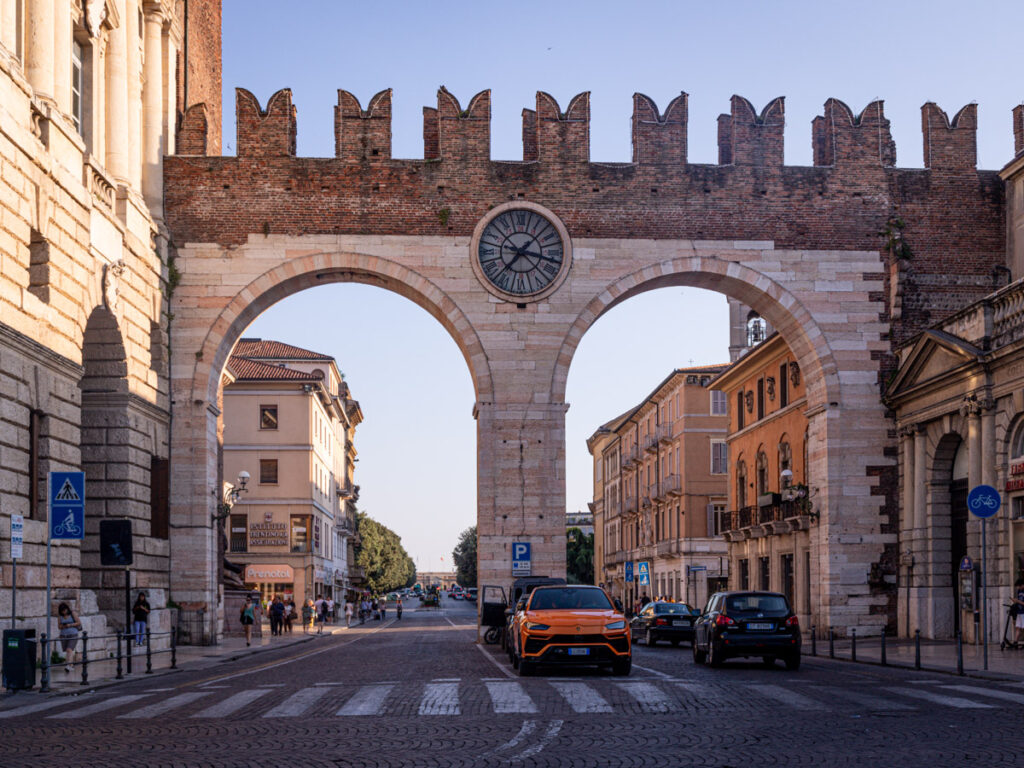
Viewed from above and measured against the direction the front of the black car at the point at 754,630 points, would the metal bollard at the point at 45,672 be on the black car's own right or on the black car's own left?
on the black car's own left

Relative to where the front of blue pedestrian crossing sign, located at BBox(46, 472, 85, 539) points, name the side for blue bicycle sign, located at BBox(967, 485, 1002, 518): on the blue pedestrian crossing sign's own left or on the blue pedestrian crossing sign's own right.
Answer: on the blue pedestrian crossing sign's own left

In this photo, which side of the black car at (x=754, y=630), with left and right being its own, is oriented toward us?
back

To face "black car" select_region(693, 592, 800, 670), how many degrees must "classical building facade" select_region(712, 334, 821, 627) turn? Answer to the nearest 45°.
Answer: approximately 45° to its left

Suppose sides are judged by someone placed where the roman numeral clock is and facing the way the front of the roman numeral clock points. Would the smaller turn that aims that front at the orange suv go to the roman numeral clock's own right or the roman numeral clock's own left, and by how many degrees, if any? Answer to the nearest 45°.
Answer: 0° — it already faces it

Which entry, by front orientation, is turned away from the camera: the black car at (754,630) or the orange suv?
the black car

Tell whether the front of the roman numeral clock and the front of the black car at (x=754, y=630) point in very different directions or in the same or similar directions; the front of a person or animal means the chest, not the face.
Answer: very different directions

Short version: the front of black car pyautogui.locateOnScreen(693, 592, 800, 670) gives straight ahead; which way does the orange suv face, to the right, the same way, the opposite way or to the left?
the opposite way

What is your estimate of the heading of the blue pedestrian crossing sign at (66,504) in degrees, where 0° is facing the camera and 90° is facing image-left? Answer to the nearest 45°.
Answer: approximately 0°
